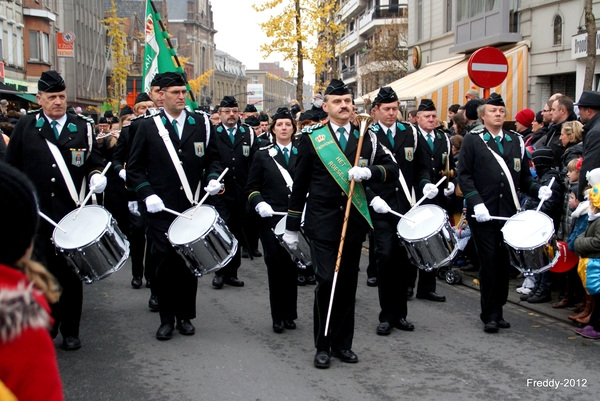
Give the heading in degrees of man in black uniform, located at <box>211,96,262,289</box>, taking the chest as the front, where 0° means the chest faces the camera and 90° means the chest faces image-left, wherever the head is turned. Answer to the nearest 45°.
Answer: approximately 0°

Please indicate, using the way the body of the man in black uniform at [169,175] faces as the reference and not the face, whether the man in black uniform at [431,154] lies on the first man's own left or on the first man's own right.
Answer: on the first man's own left

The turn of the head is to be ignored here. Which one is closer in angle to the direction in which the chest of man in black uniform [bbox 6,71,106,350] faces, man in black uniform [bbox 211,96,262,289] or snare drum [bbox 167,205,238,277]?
the snare drum

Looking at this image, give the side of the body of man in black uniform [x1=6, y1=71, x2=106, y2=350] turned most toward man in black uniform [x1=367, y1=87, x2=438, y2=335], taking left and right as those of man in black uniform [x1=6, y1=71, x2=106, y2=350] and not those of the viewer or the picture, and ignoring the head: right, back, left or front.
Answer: left

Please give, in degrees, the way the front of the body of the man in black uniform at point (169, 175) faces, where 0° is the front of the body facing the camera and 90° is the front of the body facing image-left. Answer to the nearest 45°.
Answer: approximately 0°

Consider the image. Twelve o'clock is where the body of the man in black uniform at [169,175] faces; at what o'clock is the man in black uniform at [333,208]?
the man in black uniform at [333,208] is roughly at 10 o'clock from the man in black uniform at [169,175].
